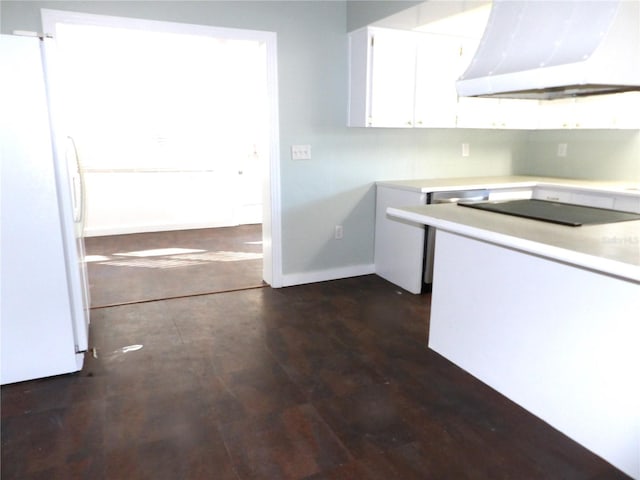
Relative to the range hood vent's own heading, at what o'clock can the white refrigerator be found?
The white refrigerator is roughly at 1 o'clock from the range hood vent.

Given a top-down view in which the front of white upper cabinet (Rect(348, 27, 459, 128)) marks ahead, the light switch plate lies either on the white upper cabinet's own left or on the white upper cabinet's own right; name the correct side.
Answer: on the white upper cabinet's own right

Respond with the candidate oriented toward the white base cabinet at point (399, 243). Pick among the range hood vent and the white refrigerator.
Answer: the white refrigerator

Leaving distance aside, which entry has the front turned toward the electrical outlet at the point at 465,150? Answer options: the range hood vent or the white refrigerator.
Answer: the white refrigerator

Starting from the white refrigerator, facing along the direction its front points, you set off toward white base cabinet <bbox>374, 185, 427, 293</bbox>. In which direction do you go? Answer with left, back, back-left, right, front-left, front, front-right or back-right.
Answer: front

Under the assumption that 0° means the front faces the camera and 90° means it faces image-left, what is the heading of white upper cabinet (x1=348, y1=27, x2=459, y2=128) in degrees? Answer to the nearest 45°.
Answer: approximately 315°

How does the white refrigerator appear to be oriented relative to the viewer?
to the viewer's right

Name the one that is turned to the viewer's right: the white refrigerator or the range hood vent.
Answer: the white refrigerator

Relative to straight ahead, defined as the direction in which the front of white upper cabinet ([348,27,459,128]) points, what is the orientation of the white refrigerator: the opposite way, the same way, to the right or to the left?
to the left

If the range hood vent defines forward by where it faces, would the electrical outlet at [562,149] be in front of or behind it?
behind

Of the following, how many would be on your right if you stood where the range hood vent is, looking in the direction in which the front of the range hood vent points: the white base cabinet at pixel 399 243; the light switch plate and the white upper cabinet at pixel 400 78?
3

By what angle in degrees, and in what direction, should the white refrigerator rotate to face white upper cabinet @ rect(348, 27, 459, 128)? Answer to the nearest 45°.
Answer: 0° — it already faces it

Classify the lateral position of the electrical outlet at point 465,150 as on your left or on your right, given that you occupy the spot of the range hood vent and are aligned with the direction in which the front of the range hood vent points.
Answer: on your right

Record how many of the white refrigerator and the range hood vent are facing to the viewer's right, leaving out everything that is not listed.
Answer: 1
